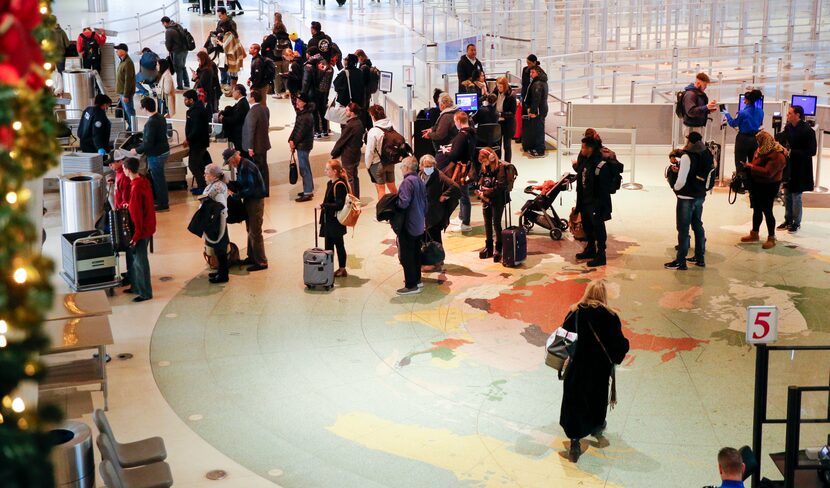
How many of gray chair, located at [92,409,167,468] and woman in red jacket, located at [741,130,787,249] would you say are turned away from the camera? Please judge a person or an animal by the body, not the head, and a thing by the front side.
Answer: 0

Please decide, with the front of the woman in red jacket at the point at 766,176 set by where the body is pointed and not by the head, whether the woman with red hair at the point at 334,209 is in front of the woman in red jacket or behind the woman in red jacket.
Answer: in front

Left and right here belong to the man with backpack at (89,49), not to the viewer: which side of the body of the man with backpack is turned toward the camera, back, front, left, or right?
back

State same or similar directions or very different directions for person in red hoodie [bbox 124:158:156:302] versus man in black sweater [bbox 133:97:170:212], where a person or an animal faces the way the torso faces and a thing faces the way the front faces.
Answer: same or similar directions

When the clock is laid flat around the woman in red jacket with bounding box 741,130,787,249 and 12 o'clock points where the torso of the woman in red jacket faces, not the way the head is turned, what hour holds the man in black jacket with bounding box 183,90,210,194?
The man in black jacket is roughly at 12 o'clock from the woman in red jacket.

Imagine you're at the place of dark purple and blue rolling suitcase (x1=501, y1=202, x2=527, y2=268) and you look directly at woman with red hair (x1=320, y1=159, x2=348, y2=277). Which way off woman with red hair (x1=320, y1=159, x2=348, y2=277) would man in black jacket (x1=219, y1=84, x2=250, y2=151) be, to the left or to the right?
right

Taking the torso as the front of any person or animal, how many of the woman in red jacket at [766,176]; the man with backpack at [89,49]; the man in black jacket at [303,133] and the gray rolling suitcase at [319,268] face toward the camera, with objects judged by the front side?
1

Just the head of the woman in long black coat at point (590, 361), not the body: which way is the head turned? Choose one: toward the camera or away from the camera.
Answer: away from the camera

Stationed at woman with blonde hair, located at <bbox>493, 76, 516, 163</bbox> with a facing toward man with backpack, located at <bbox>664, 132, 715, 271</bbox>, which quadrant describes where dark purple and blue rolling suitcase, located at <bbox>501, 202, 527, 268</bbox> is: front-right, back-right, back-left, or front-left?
front-right

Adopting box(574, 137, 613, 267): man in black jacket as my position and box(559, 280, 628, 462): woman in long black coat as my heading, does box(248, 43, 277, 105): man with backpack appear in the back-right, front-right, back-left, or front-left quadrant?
back-right
